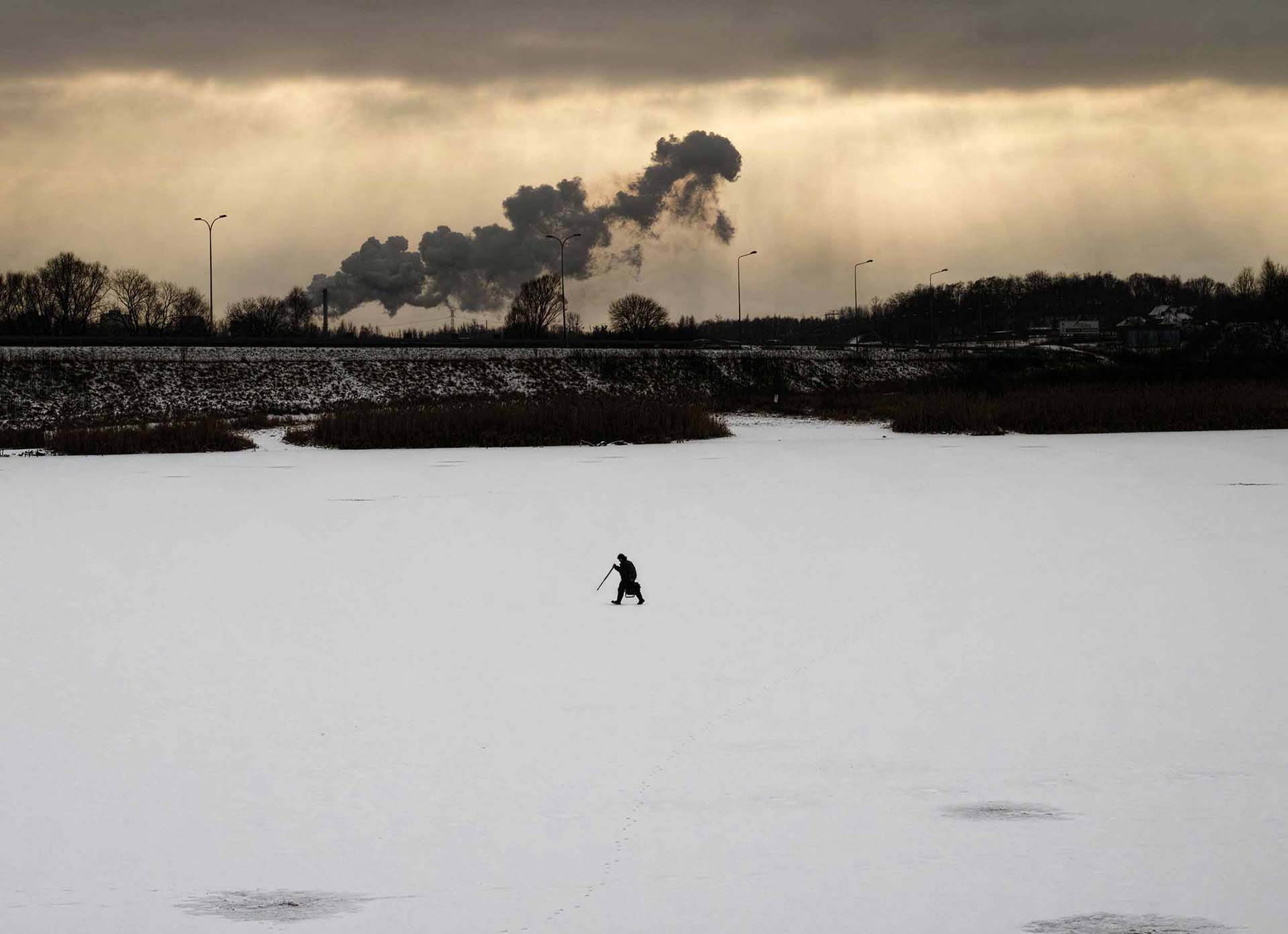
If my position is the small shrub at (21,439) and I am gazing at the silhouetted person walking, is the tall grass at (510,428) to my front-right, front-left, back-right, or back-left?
front-left

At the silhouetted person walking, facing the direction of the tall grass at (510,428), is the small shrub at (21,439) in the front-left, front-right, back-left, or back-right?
front-left

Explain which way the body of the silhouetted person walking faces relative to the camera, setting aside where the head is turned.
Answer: to the viewer's left

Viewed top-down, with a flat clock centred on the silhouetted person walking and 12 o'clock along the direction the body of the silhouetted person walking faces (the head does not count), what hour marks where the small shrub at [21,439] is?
The small shrub is roughly at 2 o'clock from the silhouetted person walking.

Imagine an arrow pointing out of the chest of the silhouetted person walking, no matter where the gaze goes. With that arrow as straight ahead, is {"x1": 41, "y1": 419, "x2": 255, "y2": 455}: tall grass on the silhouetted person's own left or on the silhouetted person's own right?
on the silhouetted person's own right

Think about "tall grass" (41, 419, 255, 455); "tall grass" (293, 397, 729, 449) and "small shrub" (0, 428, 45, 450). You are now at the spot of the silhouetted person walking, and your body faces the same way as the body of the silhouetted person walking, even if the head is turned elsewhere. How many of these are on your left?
0

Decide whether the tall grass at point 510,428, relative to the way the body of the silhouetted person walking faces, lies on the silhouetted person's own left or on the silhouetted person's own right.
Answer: on the silhouetted person's own right

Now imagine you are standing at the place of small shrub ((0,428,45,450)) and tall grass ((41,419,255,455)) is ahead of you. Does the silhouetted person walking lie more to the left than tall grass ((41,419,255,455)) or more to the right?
right
